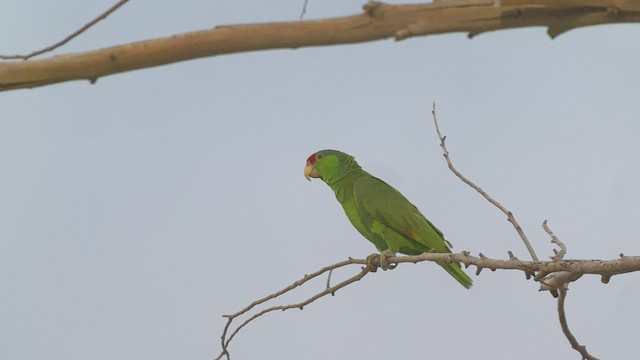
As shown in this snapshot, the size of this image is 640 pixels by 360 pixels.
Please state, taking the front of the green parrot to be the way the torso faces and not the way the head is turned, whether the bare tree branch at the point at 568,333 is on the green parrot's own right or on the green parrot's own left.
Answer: on the green parrot's own left

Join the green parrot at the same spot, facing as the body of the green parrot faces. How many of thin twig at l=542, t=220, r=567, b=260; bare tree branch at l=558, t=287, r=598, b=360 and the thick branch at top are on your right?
0

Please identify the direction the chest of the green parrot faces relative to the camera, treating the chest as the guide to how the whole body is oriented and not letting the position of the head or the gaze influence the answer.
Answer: to the viewer's left

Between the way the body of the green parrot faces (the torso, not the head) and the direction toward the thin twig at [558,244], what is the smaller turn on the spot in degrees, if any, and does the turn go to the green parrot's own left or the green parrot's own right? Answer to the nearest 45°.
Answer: approximately 135° to the green parrot's own left
